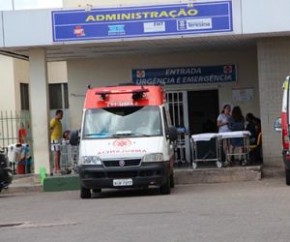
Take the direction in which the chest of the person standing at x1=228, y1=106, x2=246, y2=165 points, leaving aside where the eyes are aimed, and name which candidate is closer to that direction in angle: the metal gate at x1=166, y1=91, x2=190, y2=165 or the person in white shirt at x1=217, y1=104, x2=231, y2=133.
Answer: the person in white shirt

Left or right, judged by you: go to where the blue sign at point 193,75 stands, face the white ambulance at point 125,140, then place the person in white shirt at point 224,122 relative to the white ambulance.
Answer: left

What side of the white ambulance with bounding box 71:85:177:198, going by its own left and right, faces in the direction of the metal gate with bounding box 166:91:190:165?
back

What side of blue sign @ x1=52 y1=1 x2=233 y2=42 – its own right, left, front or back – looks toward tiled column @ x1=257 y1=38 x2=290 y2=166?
left

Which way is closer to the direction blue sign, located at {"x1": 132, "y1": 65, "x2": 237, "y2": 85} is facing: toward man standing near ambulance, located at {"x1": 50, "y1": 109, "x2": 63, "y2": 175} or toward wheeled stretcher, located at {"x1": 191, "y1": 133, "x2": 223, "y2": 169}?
the wheeled stretcher

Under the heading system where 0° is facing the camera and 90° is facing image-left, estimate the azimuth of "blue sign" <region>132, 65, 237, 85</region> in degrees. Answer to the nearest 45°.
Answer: approximately 0°
